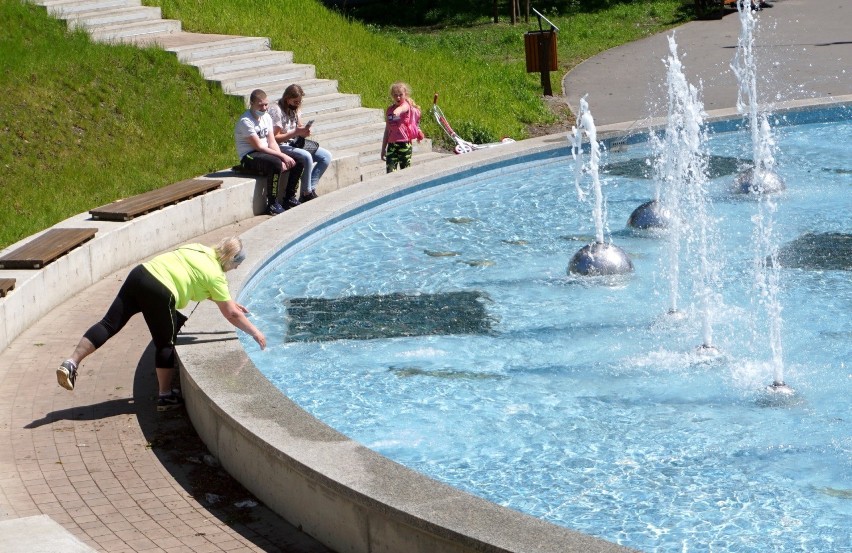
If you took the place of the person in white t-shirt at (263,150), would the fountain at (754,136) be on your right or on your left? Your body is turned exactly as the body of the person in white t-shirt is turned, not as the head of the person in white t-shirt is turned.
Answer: on your left

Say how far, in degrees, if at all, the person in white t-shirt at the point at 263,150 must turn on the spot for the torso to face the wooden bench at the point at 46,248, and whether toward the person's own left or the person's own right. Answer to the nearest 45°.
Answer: approximately 90° to the person's own right

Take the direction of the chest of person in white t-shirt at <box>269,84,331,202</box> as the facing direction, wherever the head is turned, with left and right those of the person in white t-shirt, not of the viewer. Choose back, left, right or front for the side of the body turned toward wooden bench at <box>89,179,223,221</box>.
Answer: right

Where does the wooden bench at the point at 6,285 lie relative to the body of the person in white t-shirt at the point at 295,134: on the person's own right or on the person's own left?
on the person's own right

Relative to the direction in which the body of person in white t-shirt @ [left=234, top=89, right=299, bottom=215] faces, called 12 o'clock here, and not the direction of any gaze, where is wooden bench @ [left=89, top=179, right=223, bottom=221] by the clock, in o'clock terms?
The wooden bench is roughly at 3 o'clock from the person in white t-shirt.

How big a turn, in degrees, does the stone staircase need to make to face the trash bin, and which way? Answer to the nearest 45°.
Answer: approximately 90° to its left
